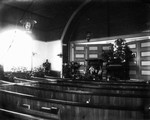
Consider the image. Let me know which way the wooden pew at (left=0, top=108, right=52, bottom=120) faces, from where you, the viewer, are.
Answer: facing away from the viewer and to the right of the viewer

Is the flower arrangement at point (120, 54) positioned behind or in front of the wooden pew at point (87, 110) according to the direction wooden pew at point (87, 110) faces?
in front

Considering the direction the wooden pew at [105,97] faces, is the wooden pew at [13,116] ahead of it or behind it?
behind

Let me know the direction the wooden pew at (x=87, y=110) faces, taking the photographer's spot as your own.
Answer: facing away from the viewer and to the right of the viewer

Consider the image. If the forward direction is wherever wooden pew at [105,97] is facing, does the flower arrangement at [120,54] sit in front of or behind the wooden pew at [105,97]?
in front

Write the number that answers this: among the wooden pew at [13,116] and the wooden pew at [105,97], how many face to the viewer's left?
0

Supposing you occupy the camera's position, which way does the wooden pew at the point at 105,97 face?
facing away from the viewer and to the right of the viewer

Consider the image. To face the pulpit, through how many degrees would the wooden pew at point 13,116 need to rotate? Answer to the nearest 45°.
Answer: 0° — it already faces it
